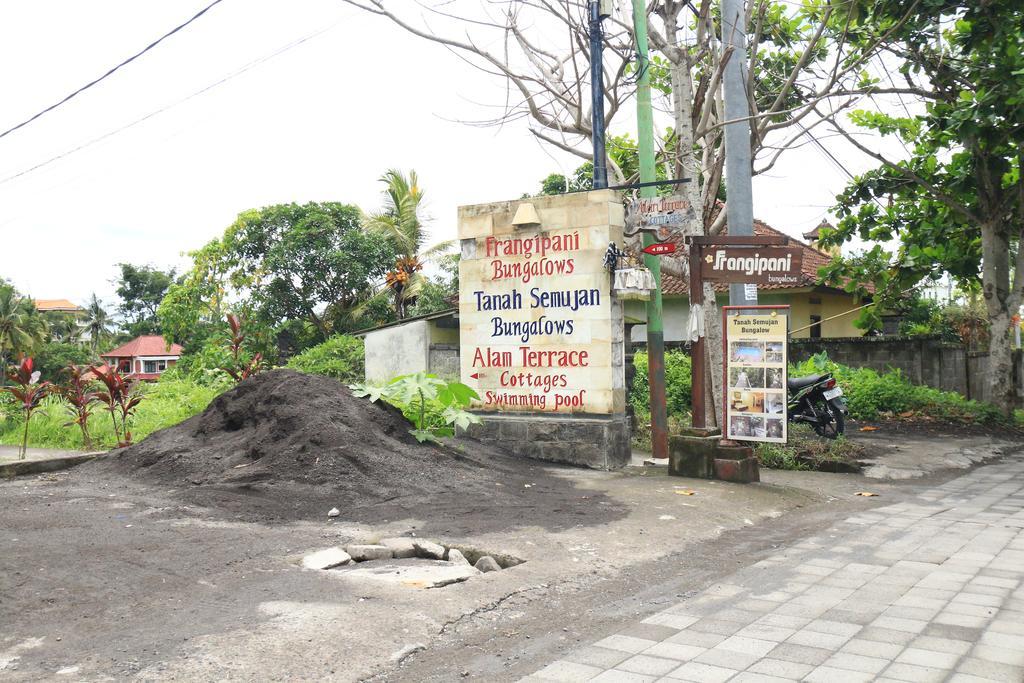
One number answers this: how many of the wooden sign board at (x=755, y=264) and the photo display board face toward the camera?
2

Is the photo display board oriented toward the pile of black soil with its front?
no

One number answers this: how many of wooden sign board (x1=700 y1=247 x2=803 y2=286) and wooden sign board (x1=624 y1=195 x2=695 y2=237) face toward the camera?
2

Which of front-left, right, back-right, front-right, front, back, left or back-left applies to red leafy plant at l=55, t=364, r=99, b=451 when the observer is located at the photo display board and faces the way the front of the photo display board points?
right

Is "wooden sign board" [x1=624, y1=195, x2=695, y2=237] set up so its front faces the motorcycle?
no

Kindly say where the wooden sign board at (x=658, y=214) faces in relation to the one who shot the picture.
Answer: facing the viewer

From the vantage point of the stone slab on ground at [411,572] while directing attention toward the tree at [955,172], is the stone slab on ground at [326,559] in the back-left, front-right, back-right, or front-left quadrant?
back-left

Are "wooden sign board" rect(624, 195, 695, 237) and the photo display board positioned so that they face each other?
no

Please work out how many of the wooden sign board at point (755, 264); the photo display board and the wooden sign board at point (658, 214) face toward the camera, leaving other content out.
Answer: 3

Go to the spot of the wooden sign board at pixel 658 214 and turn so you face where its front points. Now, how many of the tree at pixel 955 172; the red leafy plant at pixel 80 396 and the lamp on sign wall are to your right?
2

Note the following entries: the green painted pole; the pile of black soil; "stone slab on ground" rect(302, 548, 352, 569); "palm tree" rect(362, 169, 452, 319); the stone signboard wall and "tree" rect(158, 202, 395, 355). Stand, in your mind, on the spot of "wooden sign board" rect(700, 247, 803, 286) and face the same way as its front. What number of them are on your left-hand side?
0

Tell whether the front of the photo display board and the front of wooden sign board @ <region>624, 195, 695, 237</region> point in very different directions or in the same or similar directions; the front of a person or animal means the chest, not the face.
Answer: same or similar directions

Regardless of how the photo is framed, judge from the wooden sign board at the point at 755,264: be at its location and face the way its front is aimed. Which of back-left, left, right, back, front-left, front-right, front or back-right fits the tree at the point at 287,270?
back-right

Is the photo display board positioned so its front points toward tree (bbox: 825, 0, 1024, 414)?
no

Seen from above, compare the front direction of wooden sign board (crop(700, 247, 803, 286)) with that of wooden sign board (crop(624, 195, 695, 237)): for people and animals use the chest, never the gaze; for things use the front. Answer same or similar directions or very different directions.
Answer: same or similar directions

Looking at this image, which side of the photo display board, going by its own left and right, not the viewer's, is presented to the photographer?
front

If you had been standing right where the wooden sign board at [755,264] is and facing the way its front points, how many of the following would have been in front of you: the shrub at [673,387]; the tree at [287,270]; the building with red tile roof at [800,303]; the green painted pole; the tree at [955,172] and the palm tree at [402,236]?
0

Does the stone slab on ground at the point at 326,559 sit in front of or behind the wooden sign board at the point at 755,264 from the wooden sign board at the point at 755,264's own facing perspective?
in front
